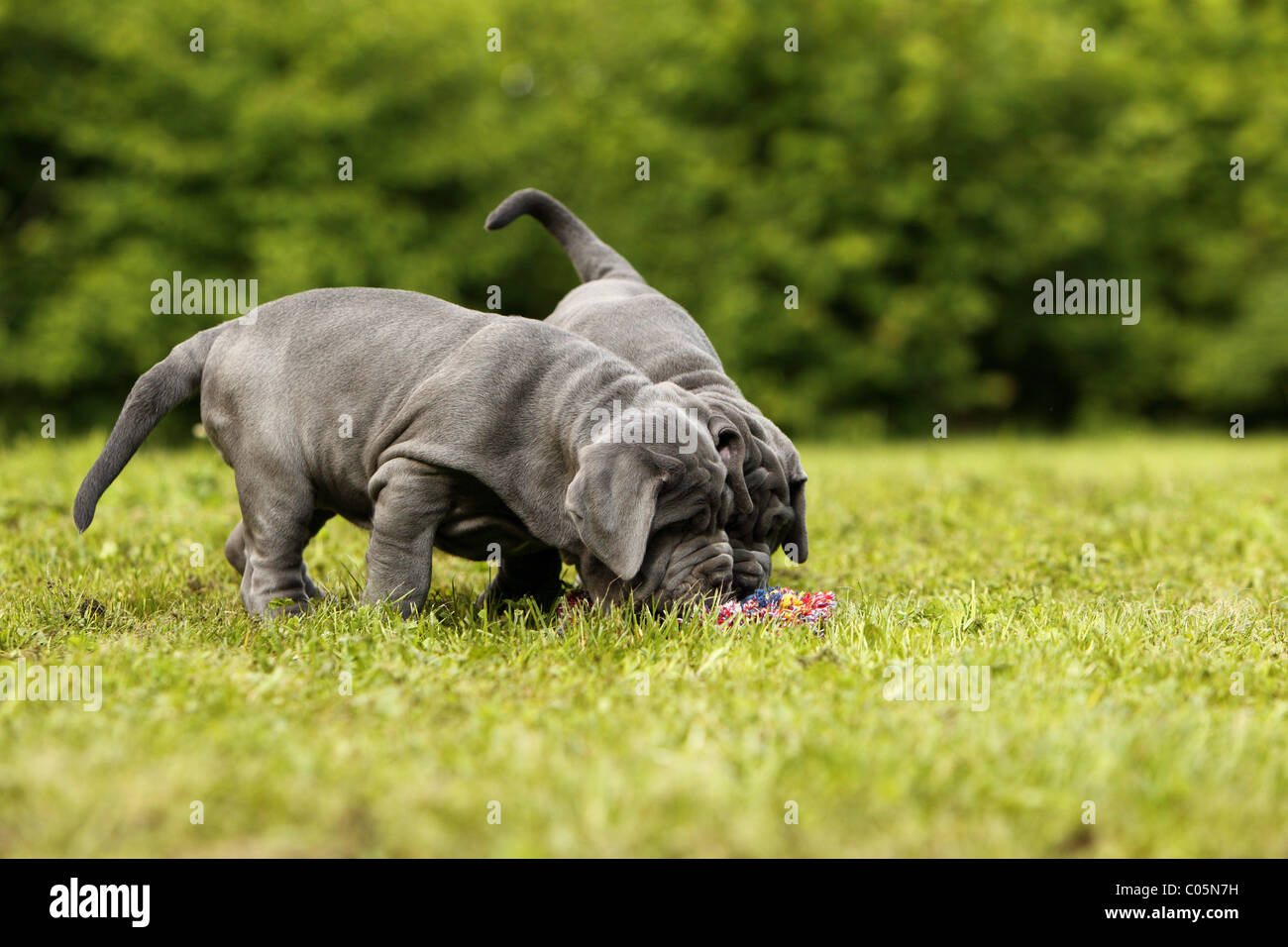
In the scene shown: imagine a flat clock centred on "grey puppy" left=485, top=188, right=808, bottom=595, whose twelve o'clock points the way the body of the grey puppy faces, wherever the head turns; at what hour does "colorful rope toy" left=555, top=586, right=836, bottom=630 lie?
The colorful rope toy is roughly at 1 o'clock from the grey puppy.

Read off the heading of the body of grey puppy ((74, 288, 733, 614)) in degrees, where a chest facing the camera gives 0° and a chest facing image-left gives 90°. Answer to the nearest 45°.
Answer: approximately 270°

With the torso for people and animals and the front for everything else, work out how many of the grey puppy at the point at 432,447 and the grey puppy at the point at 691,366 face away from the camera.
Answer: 0

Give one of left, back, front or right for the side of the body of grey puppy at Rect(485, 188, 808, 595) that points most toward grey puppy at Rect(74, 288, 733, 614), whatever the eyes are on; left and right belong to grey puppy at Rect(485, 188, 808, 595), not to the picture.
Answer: right

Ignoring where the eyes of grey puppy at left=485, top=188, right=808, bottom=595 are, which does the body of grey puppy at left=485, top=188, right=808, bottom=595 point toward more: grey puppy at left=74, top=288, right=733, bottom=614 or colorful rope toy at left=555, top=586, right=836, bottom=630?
the colorful rope toy

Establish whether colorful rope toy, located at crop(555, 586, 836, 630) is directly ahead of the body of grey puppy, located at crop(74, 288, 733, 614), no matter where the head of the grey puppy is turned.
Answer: yes

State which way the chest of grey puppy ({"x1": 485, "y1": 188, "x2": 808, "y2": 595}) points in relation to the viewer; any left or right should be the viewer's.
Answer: facing the viewer and to the right of the viewer
